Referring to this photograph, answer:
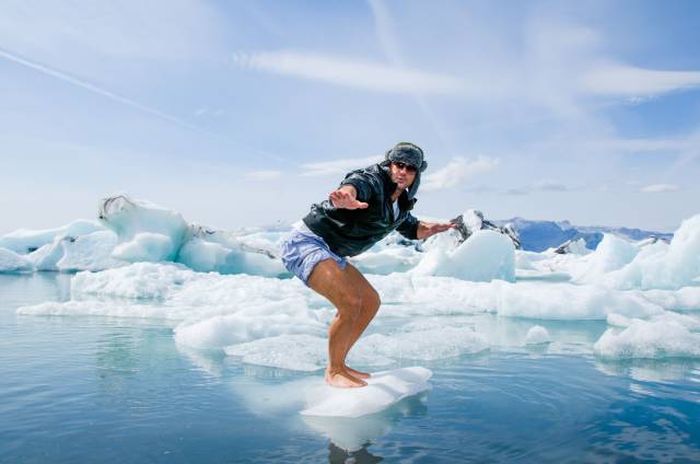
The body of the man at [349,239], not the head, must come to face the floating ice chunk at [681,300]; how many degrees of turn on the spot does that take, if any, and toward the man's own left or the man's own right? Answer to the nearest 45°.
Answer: approximately 90° to the man's own left

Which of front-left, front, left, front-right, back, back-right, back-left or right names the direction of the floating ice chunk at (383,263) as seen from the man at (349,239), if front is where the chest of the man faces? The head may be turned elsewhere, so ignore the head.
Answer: back-left

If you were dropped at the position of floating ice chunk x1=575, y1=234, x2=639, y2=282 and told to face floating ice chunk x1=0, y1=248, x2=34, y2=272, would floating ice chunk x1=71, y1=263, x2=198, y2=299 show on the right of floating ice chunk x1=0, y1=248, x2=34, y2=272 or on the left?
left

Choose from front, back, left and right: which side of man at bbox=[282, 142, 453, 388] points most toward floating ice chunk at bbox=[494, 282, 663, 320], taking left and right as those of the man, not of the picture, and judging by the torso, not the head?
left

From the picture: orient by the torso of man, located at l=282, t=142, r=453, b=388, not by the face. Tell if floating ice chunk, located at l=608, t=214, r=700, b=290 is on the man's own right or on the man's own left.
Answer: on the man's own left

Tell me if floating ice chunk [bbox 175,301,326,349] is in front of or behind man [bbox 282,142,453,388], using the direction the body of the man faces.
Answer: behind

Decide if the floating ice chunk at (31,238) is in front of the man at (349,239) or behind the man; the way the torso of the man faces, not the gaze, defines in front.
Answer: behind

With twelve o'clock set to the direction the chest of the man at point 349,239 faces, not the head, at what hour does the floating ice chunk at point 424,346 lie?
The floating ice chunk is roughly at 8 o'clock from the man.
